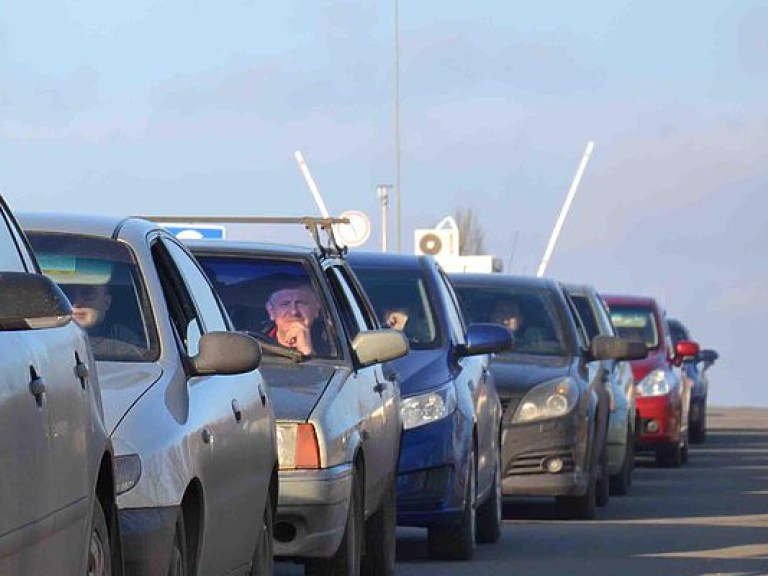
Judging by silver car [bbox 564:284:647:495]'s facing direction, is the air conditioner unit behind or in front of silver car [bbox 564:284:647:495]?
behind

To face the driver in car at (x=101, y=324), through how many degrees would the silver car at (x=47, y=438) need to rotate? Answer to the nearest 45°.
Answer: approximately 180°

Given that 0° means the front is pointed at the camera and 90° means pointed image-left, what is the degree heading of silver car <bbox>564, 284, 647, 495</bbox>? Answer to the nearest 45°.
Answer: approximately 0°

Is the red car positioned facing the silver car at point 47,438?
yes

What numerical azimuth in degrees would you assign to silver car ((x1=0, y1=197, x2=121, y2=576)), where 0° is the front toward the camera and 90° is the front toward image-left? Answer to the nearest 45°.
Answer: approximately 0°

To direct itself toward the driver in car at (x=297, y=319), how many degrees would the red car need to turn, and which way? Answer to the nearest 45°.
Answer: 0° — it already faces them

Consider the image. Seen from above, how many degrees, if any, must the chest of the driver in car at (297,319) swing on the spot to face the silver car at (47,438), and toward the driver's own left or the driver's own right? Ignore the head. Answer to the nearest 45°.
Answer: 0° — they already face it

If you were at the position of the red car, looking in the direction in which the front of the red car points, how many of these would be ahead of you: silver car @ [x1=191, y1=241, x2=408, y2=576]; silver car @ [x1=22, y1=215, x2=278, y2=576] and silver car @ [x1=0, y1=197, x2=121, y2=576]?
3

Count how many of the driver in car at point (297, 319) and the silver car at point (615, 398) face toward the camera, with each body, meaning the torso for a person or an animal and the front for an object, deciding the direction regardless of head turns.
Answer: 2
